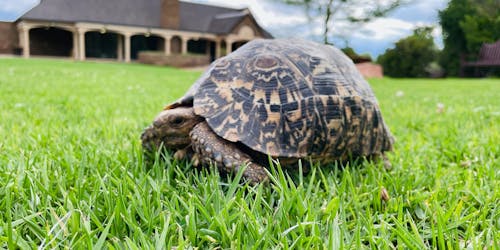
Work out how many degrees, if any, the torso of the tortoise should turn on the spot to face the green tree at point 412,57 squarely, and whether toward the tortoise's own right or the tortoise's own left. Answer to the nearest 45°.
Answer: approximately 90° to the tortoise's own right

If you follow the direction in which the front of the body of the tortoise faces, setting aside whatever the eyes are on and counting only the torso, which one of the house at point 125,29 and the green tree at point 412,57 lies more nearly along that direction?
the house

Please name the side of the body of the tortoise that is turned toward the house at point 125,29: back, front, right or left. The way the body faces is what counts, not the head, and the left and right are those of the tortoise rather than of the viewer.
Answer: right

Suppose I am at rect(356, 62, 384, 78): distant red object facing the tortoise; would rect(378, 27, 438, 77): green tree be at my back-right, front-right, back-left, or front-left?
back-left

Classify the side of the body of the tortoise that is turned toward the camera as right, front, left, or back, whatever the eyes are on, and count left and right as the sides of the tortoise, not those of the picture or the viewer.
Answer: left

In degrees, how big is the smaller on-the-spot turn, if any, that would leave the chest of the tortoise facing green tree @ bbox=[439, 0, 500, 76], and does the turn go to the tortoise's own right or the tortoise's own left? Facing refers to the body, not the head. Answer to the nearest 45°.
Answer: approximately 135° to the tortoise's own right

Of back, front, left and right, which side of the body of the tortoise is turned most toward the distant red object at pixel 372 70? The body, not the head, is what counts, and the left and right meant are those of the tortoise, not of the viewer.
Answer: right

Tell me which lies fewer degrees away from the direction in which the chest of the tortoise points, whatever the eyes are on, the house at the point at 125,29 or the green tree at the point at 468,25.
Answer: the house

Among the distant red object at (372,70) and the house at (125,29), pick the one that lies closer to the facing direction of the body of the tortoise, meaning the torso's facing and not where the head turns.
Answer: the house
